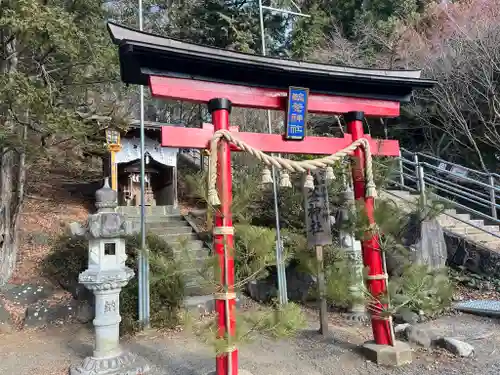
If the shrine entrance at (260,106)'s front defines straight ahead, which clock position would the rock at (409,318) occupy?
The rock is roughly at 9 o'clock from the shrine entrance.

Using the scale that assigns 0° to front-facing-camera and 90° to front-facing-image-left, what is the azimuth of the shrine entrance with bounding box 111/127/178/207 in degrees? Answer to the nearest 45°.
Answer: approximately 0°

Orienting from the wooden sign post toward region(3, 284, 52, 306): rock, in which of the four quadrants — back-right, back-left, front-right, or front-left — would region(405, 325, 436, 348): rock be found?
back-left

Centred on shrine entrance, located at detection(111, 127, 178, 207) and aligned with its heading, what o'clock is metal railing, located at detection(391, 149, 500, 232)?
The metal railing is roughly at 10 o'clock from the shrine entrance.

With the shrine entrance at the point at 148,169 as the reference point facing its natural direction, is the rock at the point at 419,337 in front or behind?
in front

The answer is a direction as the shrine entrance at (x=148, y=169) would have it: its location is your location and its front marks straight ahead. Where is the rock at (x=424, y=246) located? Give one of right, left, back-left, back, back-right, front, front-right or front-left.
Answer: front-left

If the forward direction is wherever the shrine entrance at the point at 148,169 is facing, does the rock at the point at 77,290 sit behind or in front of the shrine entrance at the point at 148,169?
in front

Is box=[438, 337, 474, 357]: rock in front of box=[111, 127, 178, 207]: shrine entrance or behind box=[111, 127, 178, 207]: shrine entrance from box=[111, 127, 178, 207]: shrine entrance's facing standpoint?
in front

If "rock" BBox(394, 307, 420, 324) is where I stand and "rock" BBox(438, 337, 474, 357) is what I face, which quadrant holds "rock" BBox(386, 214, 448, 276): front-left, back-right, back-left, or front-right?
back-left

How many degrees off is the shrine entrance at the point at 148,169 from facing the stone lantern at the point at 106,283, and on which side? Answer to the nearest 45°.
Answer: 0° — it already faces it
